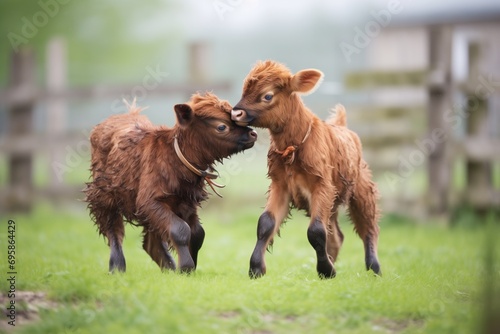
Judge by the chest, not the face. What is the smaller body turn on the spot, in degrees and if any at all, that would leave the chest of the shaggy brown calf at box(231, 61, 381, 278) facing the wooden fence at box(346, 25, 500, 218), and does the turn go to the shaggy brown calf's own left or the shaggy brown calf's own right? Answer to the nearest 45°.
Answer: approximately 135° to the shaggy brown calf's own right

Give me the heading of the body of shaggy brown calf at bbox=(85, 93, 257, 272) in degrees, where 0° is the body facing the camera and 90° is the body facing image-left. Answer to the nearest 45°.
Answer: approximately 315°

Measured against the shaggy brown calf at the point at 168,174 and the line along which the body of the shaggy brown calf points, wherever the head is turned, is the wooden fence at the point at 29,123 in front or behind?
behind

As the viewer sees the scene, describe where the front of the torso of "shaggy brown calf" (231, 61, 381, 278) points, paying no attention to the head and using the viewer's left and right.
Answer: facing the viewer and to the left of the viewer
